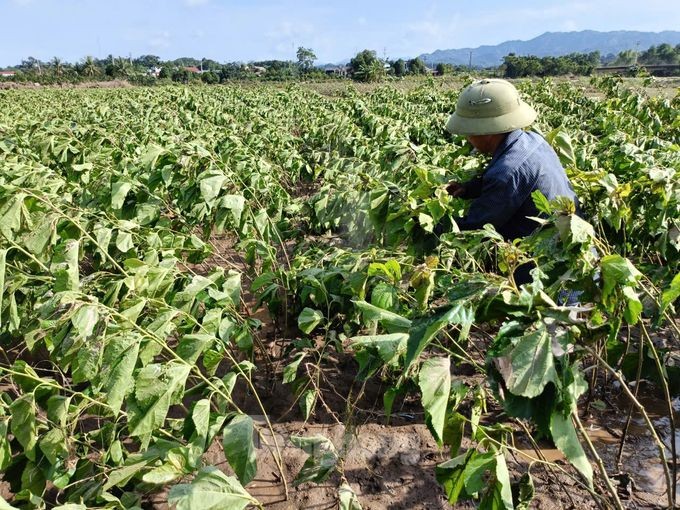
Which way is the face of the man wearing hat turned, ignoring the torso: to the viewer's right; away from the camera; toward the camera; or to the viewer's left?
to the viewer's left

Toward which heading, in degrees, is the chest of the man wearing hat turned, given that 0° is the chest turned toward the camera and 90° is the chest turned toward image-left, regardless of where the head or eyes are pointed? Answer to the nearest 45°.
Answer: approximately 90°
